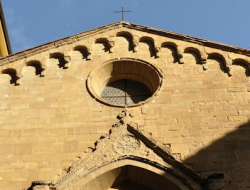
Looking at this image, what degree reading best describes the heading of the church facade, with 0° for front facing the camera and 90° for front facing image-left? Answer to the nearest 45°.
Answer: approximately 0°
